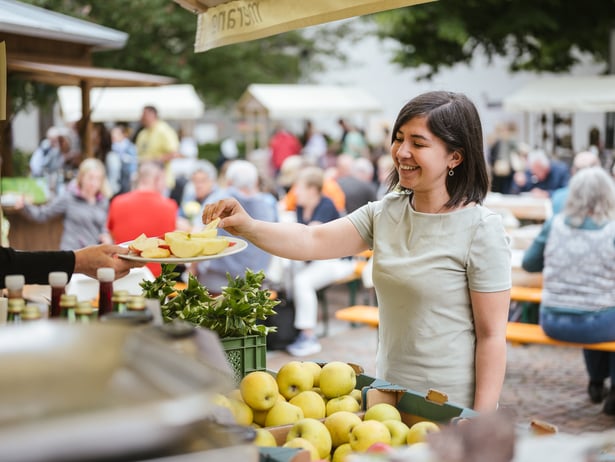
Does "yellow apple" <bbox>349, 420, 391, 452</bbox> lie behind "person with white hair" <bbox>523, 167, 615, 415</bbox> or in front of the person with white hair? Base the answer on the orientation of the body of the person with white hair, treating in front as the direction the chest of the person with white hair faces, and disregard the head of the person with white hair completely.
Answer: behind

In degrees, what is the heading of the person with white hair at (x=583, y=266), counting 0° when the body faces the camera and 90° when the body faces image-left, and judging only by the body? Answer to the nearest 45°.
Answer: approximately 180°

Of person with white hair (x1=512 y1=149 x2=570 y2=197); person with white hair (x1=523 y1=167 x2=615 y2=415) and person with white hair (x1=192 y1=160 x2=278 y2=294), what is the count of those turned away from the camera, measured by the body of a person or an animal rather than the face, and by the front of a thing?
2

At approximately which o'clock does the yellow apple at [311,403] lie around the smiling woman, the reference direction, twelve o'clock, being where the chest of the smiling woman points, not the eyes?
The yellow apple is roughly at 12 o'clock from the smiling woman.

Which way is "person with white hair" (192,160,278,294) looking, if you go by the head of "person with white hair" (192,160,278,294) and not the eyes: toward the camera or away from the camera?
away from the camera

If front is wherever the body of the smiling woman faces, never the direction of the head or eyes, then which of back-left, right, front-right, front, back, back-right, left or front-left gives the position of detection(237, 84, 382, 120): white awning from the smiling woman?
back-right

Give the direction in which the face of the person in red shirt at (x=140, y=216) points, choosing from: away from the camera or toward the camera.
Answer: away from the camera

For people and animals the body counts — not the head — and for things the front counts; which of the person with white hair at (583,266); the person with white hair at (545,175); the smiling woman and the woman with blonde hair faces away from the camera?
the person with white hair at (583,266)

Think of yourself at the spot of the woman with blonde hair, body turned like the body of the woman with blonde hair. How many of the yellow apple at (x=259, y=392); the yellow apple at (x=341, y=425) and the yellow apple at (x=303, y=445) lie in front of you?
3

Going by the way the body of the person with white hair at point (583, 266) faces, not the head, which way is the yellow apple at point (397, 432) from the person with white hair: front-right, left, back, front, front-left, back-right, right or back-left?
back

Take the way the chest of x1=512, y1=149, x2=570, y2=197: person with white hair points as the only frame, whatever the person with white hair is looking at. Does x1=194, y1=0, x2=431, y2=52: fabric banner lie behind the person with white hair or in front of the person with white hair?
in front

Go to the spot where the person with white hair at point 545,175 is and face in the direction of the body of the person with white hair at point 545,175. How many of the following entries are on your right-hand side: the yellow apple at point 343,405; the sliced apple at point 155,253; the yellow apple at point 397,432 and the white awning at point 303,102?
1

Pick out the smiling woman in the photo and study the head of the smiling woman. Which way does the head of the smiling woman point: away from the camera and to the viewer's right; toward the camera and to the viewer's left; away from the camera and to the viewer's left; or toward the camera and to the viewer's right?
toward the camera and to the viewer's left
